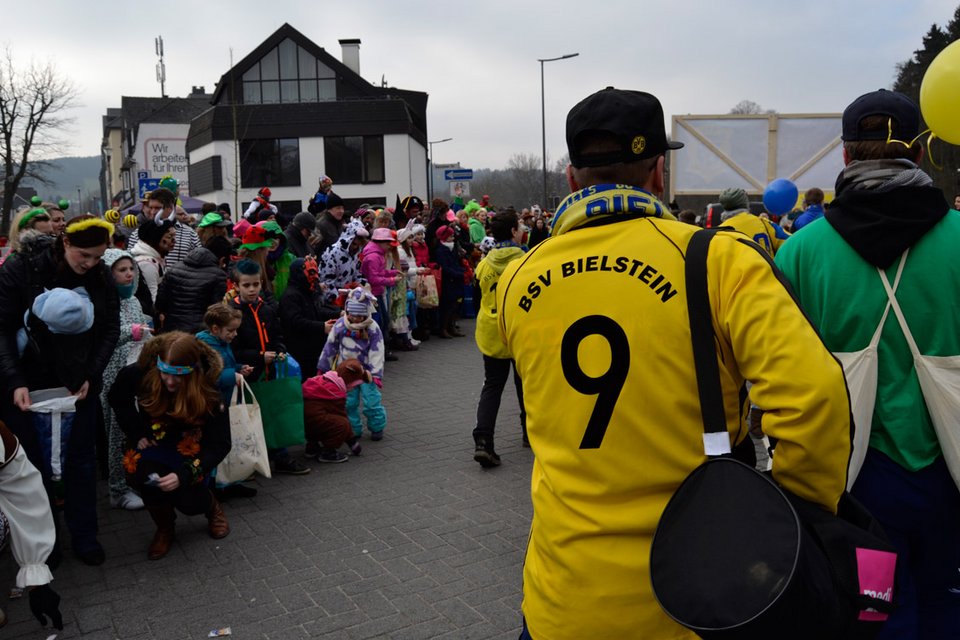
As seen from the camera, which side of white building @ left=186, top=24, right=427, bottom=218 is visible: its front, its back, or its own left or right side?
front

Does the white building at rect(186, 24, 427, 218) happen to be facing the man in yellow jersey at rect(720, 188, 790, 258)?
yes

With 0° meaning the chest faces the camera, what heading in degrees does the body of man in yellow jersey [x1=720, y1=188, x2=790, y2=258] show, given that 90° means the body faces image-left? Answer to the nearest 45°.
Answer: approximately 180°

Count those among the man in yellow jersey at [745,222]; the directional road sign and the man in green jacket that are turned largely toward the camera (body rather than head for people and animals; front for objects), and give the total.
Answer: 1

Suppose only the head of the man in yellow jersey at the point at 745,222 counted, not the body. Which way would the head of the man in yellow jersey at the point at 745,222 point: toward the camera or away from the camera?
away from the camera

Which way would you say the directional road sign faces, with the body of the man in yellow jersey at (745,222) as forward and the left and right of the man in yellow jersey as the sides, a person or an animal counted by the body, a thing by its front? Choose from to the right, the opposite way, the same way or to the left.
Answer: the opposite way

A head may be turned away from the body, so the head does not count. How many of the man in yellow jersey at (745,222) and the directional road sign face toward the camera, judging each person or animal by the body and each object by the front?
1

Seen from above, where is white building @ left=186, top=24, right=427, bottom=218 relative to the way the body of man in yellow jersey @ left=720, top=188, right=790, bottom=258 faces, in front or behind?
in front

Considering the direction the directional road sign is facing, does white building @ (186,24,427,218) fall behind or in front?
behind

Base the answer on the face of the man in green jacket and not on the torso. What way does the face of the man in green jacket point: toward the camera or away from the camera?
away from the camera

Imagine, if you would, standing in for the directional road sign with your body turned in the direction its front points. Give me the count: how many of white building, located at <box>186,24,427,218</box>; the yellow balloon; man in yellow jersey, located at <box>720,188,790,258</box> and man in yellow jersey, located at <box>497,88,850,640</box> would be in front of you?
3

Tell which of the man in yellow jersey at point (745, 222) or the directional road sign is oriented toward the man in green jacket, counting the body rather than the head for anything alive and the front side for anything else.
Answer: the directional road sign

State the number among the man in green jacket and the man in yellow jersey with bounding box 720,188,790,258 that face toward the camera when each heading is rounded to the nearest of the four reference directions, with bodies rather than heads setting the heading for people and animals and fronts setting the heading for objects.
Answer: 0

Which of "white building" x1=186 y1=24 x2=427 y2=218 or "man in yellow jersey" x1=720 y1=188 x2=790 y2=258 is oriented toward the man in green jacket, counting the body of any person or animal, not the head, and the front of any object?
the white building

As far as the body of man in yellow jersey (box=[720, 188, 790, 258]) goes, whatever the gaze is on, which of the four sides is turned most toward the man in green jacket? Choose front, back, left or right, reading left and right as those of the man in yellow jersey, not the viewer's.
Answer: back

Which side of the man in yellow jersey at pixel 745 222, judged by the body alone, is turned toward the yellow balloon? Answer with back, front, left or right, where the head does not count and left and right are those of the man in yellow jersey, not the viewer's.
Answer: back

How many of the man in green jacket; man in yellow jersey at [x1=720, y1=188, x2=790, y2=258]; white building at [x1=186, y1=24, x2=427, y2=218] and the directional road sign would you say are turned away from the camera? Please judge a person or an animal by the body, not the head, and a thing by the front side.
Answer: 2

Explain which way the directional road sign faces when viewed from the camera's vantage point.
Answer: facing the viewer

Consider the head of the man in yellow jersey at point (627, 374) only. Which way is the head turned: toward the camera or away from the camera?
away from the camera

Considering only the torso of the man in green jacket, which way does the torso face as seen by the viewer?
away from the camera
